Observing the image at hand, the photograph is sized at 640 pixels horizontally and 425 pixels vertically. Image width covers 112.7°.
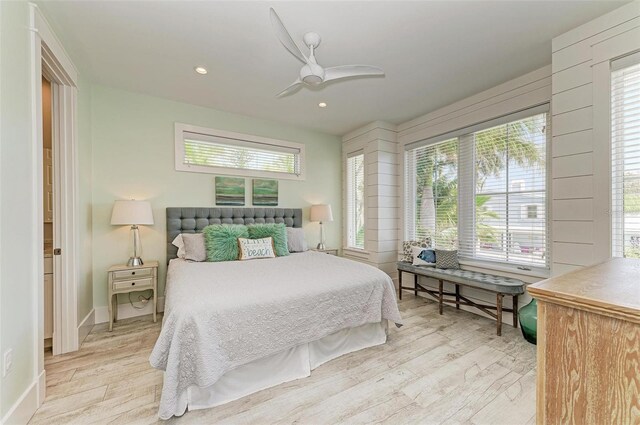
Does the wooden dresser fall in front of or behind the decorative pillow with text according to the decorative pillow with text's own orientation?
in front

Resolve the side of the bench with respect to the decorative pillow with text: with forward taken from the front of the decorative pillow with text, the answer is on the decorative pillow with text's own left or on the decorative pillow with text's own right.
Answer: on the decorative pillow with text's own left

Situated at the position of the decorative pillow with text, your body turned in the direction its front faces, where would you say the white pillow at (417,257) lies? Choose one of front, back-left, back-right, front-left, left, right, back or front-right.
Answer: left

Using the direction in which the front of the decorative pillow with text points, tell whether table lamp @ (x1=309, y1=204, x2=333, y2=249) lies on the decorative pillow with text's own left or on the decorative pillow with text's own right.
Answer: on the decorative pillow with text's own left

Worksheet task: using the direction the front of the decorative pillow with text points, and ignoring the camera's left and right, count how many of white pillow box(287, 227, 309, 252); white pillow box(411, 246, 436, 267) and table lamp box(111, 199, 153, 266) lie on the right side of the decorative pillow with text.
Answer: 1

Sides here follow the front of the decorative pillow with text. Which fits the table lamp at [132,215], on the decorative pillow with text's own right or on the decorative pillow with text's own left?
on the decorative pillow with text's own right

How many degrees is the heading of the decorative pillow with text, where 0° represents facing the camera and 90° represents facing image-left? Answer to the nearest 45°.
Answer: approximately 0°

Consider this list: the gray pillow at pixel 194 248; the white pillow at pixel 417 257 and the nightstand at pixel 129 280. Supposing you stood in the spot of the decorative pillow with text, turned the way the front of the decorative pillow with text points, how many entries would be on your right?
2

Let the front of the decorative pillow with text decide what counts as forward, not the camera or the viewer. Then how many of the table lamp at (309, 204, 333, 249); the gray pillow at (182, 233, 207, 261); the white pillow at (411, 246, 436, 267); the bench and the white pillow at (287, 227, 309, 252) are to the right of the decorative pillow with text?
1

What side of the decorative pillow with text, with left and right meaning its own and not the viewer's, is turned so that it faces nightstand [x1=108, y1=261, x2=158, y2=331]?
right

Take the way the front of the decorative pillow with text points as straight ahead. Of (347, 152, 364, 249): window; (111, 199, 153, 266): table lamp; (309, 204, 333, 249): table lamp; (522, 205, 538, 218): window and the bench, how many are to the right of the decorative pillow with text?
1
